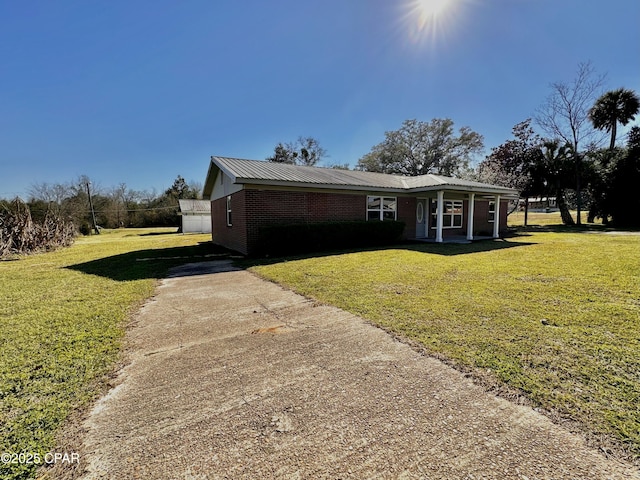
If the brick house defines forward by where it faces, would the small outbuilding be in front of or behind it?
behind

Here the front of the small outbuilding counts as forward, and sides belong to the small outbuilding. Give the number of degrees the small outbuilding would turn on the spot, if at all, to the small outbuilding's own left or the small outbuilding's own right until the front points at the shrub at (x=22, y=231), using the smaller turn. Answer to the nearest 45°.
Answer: approximately 45° to the small outbuilding's own right

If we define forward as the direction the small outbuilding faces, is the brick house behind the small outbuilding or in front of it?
in front

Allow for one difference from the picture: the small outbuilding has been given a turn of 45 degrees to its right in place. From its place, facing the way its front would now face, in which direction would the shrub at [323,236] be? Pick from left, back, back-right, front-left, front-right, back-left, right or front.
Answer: front-left

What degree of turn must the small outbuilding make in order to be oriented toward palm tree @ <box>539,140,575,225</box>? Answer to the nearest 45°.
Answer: approximately 45° to its left

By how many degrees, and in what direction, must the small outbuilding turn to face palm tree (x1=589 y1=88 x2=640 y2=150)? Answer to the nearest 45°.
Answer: approximately 45° to its left

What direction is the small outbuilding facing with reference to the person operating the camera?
facing the viewer

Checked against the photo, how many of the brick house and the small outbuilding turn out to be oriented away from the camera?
0

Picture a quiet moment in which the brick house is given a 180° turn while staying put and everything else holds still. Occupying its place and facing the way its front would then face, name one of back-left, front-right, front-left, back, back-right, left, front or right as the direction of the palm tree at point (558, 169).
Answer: right

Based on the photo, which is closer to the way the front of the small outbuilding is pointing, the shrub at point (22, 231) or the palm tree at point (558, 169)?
the shrub

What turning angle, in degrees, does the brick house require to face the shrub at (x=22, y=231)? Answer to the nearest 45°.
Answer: approximately 135° to its right

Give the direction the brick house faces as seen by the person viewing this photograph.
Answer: facing the viewer and to the right of the viewer
